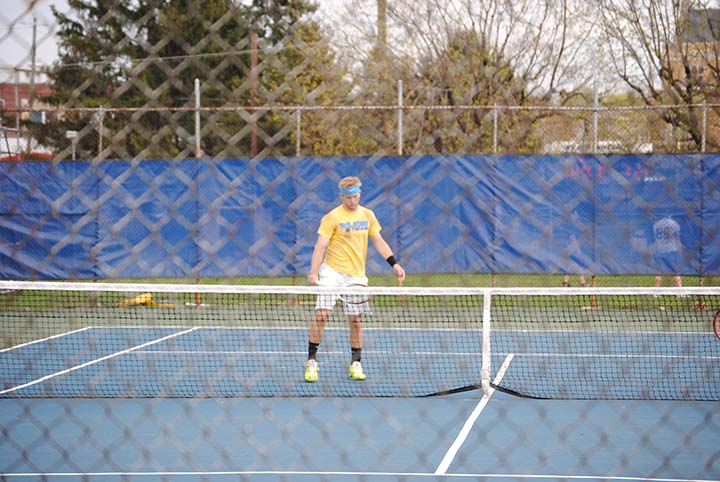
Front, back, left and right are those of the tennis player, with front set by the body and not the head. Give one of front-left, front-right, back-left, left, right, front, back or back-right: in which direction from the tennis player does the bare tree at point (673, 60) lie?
back-left

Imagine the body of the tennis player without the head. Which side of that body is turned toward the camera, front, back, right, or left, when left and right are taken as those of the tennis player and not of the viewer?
front

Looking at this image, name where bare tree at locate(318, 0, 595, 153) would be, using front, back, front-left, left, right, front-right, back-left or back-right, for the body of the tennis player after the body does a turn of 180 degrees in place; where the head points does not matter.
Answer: front-right
